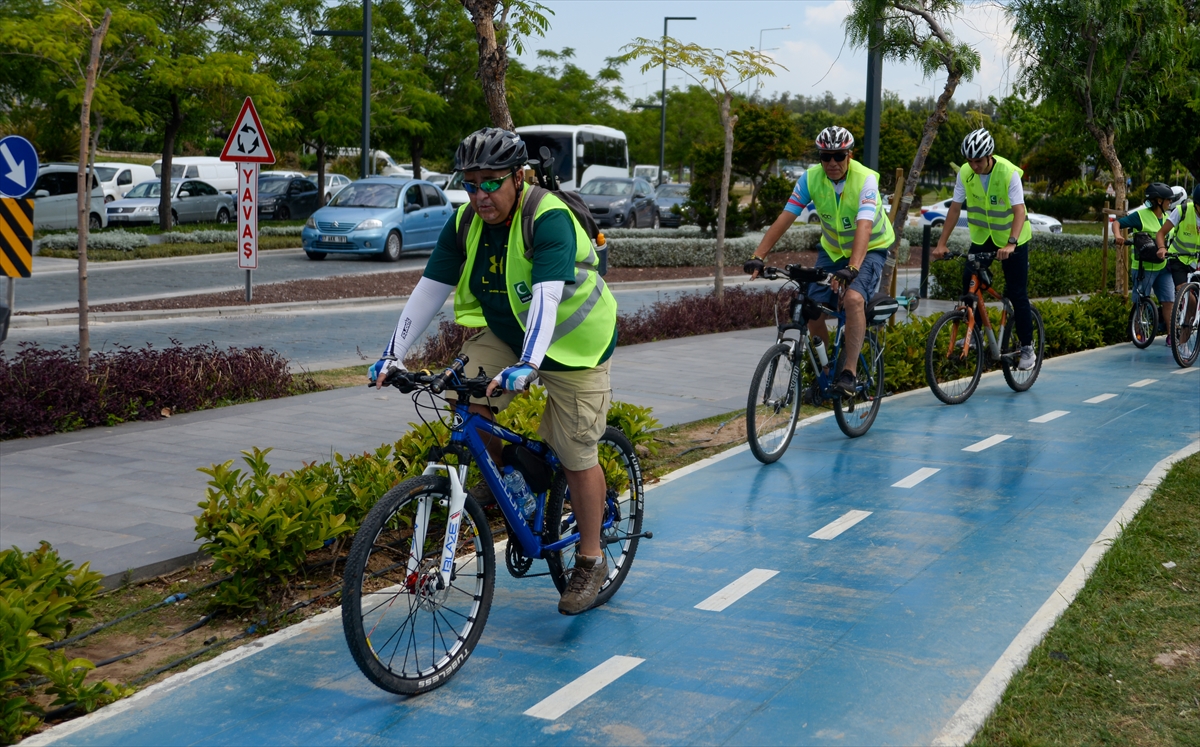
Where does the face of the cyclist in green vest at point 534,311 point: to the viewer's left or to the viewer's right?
to the viewer's left

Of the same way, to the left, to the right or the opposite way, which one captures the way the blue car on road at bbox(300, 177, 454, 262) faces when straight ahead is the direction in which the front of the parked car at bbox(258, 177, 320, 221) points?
the same way

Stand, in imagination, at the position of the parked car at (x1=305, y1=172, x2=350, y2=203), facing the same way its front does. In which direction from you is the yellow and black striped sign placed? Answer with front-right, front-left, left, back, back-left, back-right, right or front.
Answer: front-left

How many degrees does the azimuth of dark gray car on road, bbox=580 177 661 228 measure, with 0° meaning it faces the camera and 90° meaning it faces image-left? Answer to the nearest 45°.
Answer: approximately 45°

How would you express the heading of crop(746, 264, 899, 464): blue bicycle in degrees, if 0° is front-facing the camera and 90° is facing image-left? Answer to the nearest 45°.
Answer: approximately 45°

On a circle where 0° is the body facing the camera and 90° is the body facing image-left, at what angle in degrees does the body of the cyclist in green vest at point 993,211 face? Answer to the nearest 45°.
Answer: approximately 45°

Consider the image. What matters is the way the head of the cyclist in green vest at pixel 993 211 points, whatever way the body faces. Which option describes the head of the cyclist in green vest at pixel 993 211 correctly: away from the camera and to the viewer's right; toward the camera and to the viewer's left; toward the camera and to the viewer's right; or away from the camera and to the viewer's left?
toward the camera and to the viewer's left

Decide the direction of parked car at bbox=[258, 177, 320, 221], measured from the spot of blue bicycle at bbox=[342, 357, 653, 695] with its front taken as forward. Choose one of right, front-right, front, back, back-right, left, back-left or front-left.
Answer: back-right

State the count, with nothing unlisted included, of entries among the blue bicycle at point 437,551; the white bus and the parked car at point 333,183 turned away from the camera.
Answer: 0

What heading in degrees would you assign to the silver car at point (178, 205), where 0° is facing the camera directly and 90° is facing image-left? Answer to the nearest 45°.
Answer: approximately 45°

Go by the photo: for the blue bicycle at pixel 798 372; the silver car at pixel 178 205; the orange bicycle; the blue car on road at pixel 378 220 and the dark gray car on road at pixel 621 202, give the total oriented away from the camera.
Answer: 0

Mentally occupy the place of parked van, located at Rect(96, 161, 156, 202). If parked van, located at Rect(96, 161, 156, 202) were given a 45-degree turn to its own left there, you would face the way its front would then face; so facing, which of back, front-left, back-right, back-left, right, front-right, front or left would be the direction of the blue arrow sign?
front

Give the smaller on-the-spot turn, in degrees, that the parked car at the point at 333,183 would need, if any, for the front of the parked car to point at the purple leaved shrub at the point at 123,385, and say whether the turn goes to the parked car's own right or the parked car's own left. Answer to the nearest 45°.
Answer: approximately 45° to the parked car's own left

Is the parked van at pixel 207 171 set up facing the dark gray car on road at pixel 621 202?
no

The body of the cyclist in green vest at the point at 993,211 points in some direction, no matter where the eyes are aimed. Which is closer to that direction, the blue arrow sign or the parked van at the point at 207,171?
the blue arrow sign

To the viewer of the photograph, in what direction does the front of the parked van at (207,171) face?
facing the viewer and to the left of the viewer

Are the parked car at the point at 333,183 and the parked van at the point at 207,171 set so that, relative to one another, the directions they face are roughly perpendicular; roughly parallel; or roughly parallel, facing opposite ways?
roughly parallel

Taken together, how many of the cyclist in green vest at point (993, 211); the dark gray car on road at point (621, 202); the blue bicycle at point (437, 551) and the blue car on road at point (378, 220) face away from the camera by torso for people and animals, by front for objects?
0

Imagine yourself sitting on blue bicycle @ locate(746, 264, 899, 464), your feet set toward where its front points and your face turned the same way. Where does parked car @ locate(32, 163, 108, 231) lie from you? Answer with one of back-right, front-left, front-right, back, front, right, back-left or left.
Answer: right

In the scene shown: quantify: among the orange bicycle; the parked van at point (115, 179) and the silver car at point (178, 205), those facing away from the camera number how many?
0
